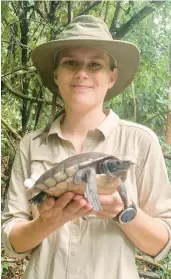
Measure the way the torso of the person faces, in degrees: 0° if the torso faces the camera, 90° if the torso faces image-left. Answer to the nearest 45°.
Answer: approximately 0°
